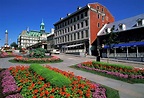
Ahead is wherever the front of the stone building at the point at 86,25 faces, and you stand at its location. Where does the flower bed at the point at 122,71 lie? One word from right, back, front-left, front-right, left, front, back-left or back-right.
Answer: front-left

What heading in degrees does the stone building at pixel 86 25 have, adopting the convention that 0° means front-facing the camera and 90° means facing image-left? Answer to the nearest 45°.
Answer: approximately 45°
